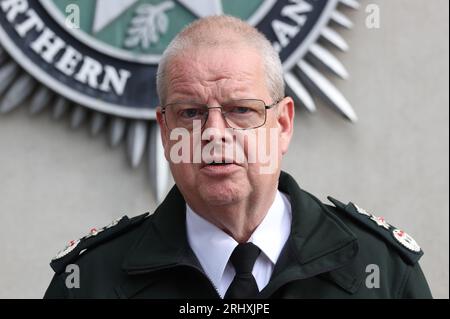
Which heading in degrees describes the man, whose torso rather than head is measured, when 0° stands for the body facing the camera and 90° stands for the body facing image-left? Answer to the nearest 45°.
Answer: approximately 0°

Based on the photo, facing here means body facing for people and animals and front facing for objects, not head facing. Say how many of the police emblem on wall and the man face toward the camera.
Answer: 2

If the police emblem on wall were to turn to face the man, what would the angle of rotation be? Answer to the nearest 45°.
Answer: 0° — it already faces them

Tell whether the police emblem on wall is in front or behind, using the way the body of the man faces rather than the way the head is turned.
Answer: behind
